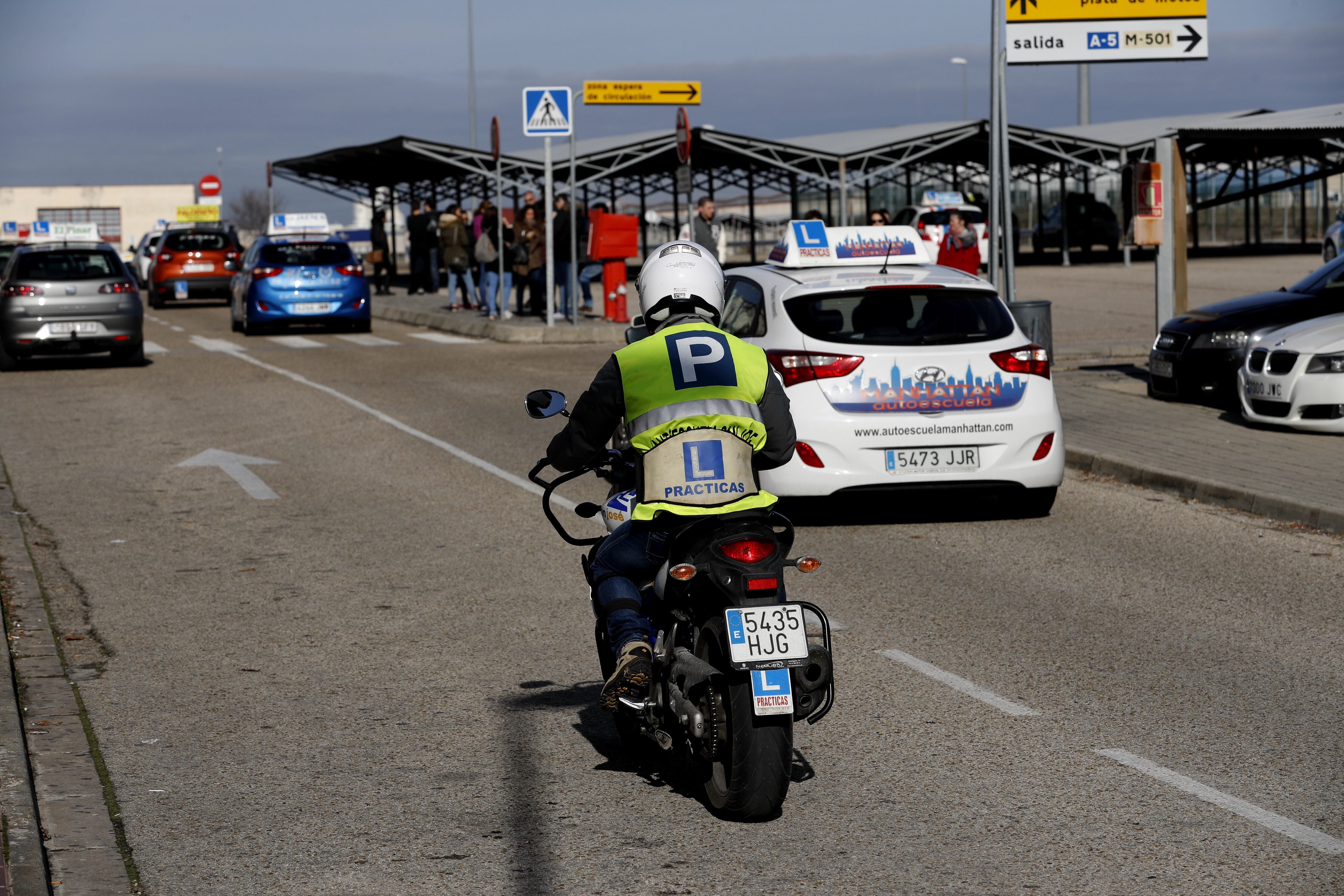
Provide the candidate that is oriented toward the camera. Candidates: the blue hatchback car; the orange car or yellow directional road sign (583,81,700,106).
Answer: the yellow directional road sign

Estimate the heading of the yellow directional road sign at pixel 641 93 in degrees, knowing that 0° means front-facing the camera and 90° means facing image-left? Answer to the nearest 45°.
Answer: approximately 0°

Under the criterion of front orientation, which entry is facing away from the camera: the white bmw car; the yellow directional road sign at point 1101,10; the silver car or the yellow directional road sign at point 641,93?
the silver car

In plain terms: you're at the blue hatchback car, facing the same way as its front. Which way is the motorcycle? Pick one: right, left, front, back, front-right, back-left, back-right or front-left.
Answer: back

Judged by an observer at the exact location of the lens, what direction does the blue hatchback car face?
facing away from the viewer

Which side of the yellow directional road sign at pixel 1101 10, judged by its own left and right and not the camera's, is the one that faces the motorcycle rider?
front

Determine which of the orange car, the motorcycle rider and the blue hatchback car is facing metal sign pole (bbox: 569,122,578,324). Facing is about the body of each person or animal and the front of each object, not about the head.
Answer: the motorcycle rider

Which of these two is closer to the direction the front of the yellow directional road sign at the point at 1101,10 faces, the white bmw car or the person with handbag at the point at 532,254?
the white bmw car

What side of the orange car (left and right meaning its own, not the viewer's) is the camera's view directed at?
back

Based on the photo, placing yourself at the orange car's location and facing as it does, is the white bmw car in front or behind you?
behind

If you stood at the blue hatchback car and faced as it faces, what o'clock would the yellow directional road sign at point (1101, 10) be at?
The yellow directional road sign is roughly at 5 o'clock from the blue hatchback car.

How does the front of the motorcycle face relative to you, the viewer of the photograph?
facing away from the viewer and to the left of the viewer

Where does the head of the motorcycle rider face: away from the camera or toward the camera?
away from the camera

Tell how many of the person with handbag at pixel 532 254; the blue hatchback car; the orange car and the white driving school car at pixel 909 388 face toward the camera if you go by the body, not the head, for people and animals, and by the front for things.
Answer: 1
